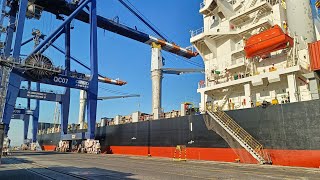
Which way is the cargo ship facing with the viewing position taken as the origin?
facing away from the viewer and to the left of the viewer
